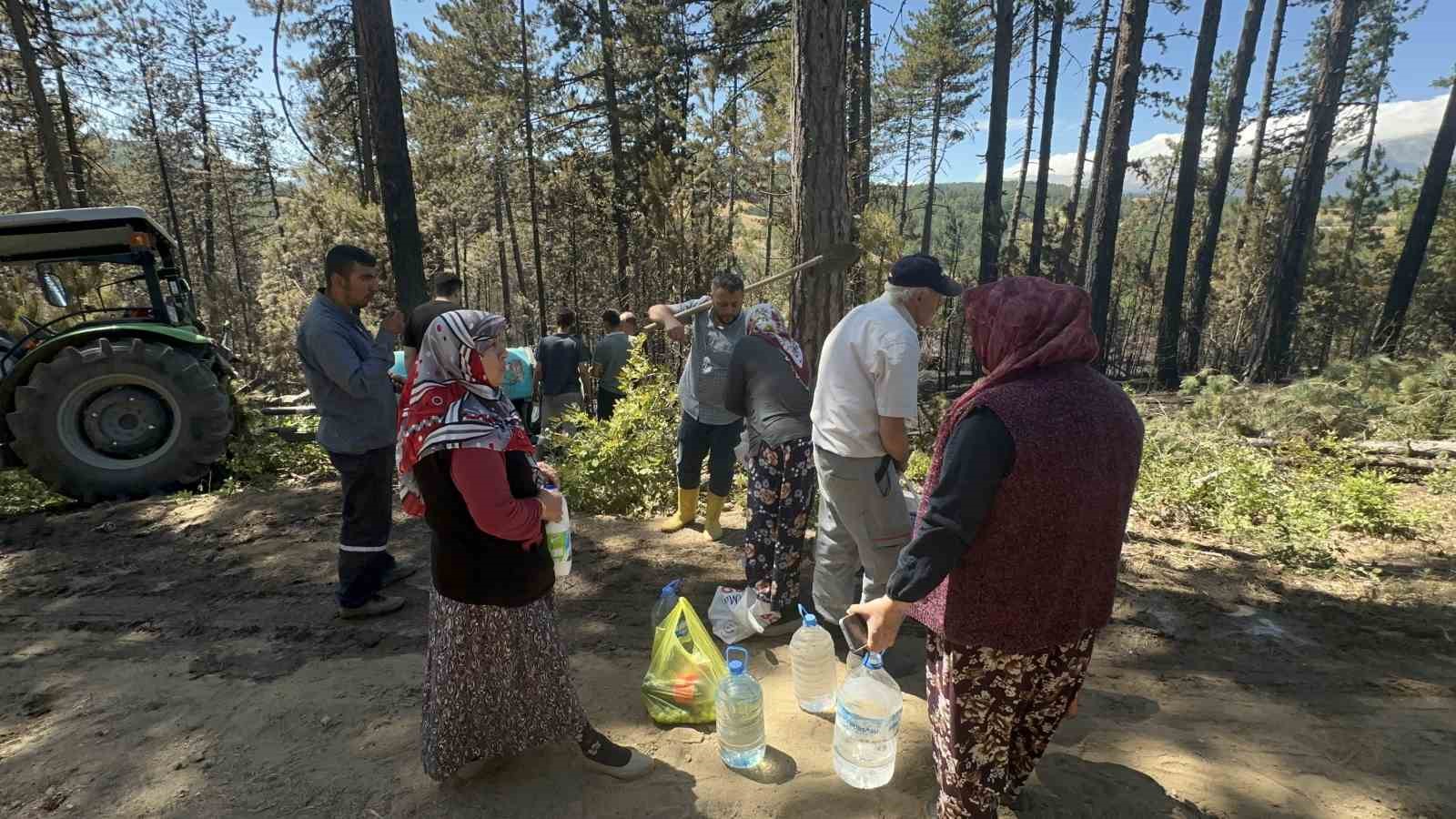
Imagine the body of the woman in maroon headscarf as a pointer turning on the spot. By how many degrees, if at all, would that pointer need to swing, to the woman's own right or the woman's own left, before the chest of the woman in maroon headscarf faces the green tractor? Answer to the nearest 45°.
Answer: approximately 45° to the woman's own left

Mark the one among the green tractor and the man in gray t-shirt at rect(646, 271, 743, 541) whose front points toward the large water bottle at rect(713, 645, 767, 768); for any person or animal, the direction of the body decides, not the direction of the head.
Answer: the man in gray t-shirt

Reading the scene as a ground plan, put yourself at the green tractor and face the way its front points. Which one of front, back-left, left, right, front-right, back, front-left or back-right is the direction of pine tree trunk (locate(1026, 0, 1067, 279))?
back

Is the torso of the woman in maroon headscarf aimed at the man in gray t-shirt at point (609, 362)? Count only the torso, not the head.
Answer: yes

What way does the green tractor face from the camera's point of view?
to the viewer's left

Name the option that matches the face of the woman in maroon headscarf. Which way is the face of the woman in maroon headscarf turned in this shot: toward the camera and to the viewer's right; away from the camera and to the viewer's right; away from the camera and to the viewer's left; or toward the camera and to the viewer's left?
away from the camera and to the viewer's left

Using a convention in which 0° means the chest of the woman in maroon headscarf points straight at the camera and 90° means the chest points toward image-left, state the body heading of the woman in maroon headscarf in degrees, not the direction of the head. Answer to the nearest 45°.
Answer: approximately 135°

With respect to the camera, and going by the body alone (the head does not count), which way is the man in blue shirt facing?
to the viewer's right

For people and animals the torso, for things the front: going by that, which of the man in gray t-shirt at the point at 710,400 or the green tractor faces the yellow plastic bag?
the man in gray t-shirt

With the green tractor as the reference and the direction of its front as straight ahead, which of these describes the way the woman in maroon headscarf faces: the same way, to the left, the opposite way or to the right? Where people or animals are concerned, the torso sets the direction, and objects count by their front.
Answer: to the right

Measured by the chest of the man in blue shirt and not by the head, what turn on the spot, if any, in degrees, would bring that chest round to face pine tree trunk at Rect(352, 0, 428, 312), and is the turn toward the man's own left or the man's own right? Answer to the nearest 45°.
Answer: approximately 90° to the man's own left

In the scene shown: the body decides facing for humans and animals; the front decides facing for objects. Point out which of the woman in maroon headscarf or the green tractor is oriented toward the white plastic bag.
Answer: the woman in maroon headscarf

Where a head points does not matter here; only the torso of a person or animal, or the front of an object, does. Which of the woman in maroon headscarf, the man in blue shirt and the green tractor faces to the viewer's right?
the man in blue shirt

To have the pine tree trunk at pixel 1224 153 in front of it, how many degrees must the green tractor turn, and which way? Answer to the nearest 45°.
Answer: approximately 180°
